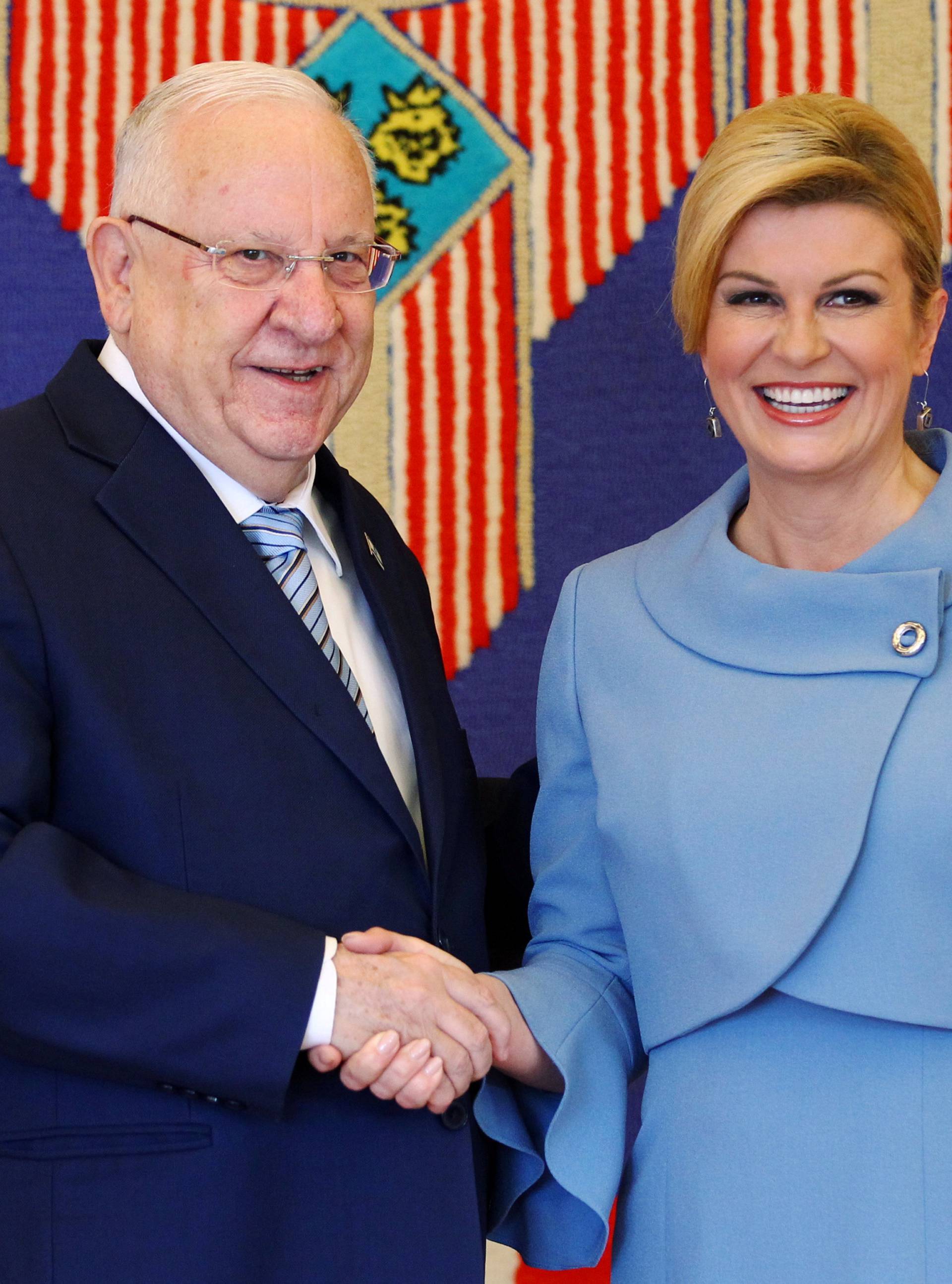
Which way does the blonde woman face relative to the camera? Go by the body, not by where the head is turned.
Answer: toward the camera

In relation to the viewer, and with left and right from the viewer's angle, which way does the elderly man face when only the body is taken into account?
facing the viewer and to the right of the viewer

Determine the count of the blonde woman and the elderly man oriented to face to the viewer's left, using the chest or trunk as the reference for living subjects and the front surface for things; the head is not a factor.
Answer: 0

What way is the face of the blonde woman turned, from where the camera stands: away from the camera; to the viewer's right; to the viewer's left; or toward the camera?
toward the camera
